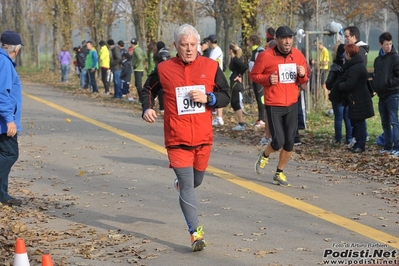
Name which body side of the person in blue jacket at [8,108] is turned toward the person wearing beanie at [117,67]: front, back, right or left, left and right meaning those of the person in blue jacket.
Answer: left

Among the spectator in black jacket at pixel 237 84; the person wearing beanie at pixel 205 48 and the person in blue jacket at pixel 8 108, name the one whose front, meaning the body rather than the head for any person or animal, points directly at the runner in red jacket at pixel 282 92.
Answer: the person in blue jacket

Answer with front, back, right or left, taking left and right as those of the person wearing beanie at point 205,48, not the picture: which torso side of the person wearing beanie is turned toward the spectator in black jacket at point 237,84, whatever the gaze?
left

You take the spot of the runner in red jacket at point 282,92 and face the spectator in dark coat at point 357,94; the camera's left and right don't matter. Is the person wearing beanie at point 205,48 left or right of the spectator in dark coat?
left

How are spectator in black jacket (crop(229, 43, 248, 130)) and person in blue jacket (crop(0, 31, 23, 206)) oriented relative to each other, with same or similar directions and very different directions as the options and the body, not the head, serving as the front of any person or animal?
very different directions

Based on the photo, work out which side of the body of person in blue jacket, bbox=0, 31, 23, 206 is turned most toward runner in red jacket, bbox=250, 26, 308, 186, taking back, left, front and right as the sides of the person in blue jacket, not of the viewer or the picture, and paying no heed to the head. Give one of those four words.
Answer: front

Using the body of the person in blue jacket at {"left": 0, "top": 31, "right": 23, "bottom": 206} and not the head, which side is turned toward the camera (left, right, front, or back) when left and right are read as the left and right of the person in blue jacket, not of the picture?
right
